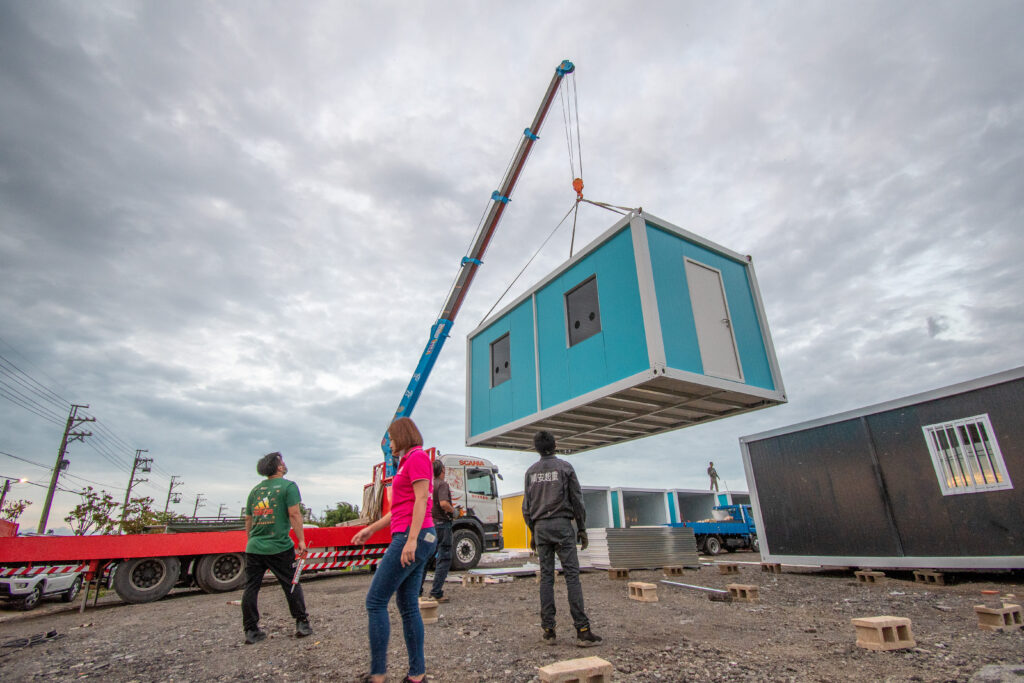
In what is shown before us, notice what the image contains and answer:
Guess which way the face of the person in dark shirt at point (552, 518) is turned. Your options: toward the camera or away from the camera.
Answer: away from the camera

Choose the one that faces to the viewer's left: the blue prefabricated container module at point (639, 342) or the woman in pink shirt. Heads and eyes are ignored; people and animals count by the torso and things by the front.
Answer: the woman in pink shirt

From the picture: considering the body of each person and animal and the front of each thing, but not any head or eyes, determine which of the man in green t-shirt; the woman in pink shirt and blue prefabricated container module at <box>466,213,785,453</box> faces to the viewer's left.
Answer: the woman in pink shirt

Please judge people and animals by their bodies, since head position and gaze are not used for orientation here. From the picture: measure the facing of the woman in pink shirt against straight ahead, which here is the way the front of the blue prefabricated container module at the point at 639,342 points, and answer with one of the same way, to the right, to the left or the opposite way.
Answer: to the right

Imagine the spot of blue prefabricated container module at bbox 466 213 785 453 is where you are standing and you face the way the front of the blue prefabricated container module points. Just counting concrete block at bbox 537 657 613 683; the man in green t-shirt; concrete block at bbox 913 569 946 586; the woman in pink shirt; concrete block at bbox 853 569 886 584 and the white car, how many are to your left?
2

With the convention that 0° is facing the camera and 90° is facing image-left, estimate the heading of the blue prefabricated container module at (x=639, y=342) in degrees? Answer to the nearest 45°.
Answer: approximately 315°

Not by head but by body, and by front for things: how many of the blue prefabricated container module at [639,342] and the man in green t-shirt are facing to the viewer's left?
0

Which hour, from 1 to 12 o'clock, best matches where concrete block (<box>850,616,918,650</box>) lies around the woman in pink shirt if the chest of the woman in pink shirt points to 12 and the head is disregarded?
The concrete block is roughly at 6 o'clock from the woman in pink shirt.

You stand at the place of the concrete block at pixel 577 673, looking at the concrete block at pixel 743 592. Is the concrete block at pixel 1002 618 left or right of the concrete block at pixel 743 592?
right

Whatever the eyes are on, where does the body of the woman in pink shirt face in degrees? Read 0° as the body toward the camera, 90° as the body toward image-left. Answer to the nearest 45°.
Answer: approximately 90°
